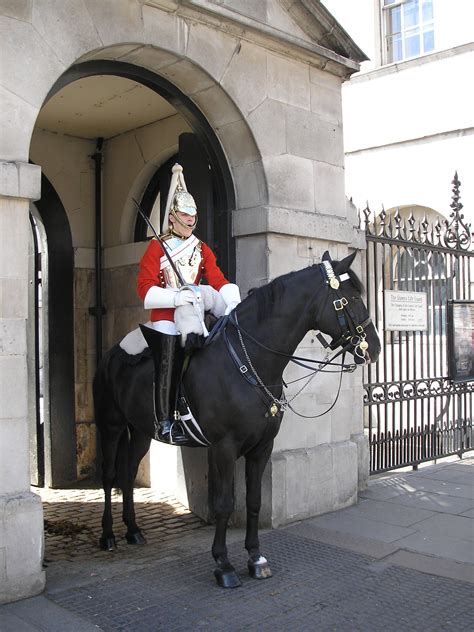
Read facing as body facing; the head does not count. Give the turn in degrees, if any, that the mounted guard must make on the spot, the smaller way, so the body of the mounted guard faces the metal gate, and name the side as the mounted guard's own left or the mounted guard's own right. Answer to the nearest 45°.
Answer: approximately 90° to the mounted guard's own left

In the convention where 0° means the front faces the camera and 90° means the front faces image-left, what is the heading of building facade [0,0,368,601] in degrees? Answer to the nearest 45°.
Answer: approximately 315°

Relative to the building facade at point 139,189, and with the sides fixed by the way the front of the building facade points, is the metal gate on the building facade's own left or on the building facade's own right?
on the building facade's own left

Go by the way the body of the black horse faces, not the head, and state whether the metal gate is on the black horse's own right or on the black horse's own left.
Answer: on the black horse's own left

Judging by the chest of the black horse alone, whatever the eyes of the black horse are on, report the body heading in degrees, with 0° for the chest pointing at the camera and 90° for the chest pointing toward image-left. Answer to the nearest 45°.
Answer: approximately 315°

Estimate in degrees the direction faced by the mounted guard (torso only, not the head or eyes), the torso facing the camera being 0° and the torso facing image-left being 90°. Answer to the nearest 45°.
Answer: approximately 315°
